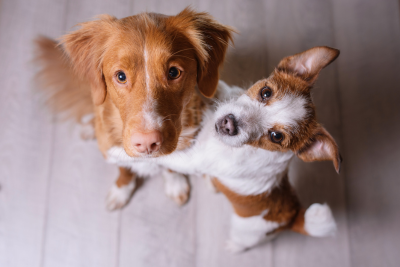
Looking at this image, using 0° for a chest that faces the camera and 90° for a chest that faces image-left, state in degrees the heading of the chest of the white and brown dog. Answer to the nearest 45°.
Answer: approximately 45°
